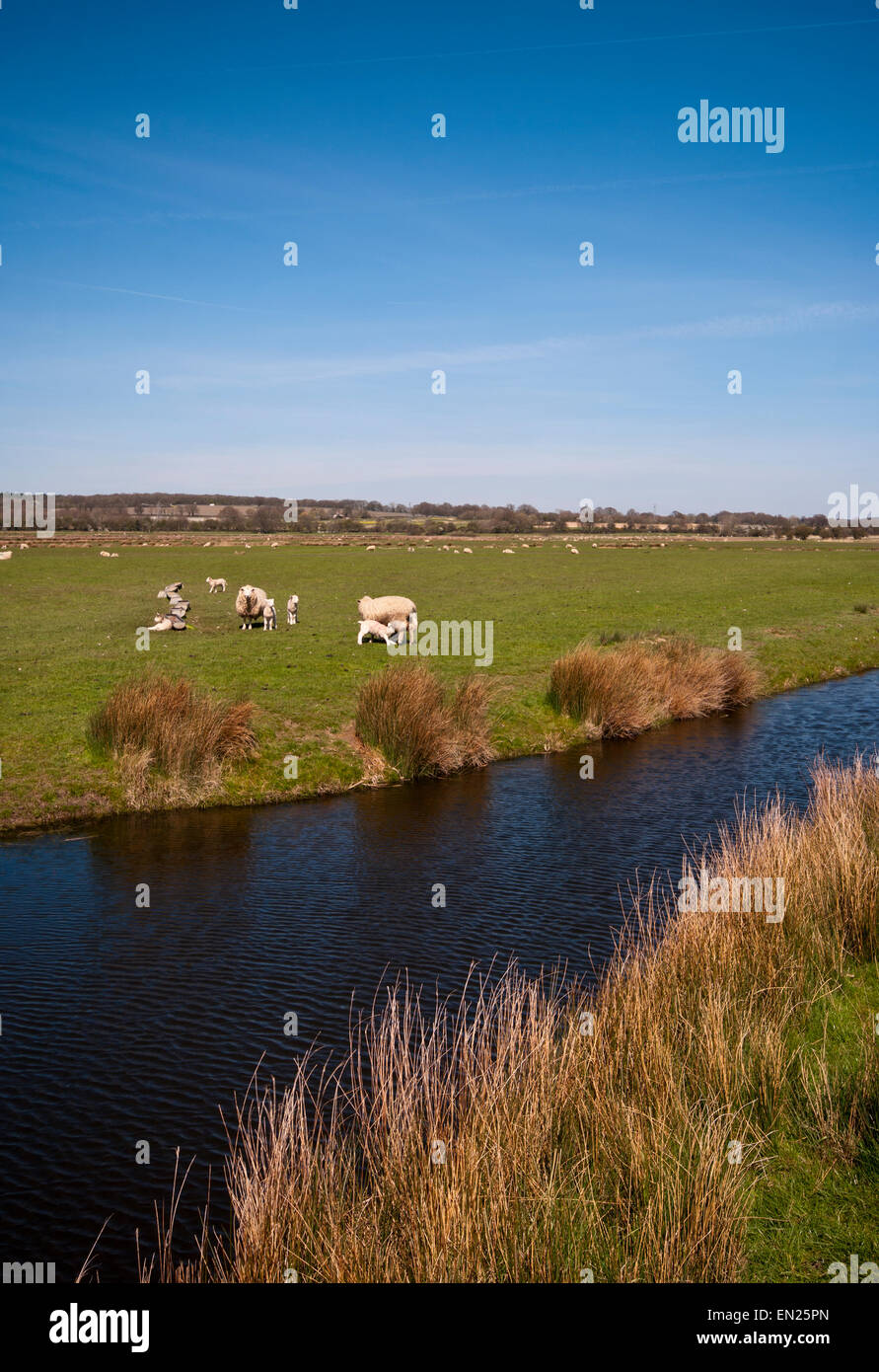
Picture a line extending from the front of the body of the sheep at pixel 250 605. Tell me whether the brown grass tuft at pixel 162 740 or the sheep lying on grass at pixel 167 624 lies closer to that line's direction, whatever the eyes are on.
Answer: the brown grass tuft

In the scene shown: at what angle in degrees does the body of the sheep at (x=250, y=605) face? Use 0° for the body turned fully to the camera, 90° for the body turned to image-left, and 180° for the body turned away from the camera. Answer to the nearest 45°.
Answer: approximately 0°

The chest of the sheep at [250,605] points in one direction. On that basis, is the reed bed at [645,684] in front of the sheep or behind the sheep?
in front

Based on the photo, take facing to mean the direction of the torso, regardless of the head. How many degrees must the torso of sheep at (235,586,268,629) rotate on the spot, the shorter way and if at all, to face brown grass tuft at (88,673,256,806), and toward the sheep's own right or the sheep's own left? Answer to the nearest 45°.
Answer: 0° — it already faces it

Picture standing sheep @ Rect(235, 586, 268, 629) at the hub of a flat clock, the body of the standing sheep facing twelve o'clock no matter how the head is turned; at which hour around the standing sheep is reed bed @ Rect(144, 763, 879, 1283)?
The reed bed is roughly at 12 o'clock from the standing sheep.

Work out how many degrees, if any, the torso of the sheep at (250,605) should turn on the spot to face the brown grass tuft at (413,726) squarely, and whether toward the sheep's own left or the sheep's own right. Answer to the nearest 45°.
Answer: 0° — it already faces it

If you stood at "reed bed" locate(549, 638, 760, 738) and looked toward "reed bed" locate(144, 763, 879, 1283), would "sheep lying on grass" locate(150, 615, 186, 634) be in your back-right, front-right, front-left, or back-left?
back-right
